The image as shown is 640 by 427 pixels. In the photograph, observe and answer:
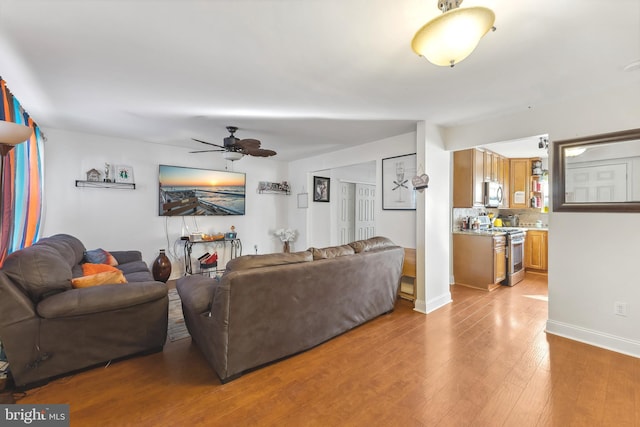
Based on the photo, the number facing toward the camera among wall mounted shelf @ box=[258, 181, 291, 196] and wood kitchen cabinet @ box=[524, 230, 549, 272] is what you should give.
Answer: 2

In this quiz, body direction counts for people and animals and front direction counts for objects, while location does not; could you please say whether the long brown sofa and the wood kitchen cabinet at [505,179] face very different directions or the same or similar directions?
very different directions

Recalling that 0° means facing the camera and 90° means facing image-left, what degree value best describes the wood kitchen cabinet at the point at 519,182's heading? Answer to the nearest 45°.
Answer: approximately 0°

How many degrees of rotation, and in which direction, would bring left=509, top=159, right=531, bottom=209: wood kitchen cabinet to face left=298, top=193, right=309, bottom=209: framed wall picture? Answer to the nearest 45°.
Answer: approximately 45° to its right

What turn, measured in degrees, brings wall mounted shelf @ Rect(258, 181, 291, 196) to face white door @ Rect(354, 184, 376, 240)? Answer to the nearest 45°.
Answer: approximately 90° to its left

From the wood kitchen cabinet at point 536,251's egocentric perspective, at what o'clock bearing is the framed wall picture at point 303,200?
The framed wall picture is roughly at 2 o'clock from the wood kitchen cabinet.

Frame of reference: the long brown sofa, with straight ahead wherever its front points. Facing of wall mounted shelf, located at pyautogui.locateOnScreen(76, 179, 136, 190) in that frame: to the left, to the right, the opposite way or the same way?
the opposite way
